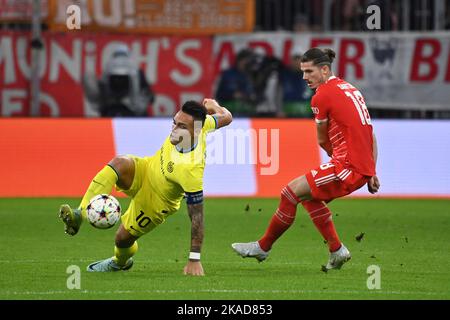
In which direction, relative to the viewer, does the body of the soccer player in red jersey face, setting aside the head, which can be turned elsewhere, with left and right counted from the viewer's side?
facing to the left of the viewer

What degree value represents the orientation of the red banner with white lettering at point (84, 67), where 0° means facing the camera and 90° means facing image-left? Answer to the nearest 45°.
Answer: approximately 0°

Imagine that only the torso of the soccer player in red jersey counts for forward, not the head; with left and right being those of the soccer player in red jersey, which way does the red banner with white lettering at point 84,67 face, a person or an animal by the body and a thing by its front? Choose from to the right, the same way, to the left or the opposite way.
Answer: to the left

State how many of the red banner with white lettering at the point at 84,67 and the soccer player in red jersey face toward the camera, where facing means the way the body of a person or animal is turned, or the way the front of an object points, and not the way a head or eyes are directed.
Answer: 1

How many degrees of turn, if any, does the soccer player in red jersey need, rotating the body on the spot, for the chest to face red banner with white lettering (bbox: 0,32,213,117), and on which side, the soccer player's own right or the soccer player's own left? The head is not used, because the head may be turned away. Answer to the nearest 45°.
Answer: approximately 45° to the soccer player's own right

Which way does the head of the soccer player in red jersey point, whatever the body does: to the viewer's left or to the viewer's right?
to the viewer's left

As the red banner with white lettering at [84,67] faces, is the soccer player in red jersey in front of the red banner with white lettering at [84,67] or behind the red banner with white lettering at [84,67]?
in front

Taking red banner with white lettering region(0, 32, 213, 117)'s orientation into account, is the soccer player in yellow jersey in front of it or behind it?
in front
